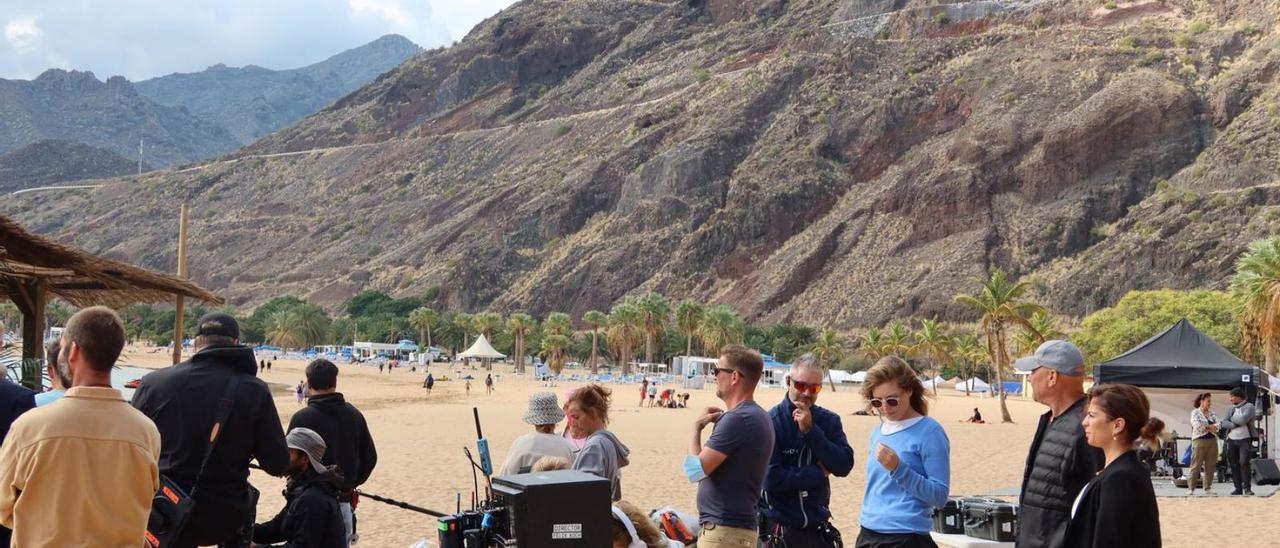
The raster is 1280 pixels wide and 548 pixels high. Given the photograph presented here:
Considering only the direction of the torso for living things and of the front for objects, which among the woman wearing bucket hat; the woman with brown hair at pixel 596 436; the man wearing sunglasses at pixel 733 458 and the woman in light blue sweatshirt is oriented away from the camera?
the woman wearing bucket hat

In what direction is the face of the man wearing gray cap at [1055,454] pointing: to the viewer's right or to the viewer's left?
to the viewer's left

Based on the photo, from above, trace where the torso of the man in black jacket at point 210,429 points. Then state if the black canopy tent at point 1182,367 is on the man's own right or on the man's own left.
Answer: on the man's own right

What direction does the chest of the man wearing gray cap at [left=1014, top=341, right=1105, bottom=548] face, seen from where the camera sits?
to the viewer's left

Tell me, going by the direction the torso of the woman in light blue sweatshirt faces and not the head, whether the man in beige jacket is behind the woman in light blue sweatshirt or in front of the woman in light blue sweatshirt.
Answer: in front

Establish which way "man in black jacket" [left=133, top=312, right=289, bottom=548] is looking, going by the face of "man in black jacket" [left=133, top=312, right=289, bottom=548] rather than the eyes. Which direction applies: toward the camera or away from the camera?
away from the camera

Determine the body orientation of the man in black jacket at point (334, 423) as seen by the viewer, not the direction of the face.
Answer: away from the camera

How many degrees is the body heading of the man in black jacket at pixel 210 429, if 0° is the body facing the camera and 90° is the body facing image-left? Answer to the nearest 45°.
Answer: approximately 180°

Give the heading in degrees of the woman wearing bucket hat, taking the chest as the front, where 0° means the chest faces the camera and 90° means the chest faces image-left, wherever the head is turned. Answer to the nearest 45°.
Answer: approximately 180°

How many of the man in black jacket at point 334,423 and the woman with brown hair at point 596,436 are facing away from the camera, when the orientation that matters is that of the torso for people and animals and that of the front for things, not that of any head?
1

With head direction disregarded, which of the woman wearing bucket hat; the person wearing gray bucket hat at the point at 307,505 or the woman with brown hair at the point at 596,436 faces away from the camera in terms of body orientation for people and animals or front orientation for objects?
the woman wearing bucket hat

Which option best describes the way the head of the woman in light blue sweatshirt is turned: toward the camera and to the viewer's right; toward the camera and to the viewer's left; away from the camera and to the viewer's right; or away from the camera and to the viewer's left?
toward the camera and to the viewer's left

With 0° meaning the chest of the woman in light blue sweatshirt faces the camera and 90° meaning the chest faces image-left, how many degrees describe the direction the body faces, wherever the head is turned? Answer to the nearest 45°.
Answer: approximately 45°
